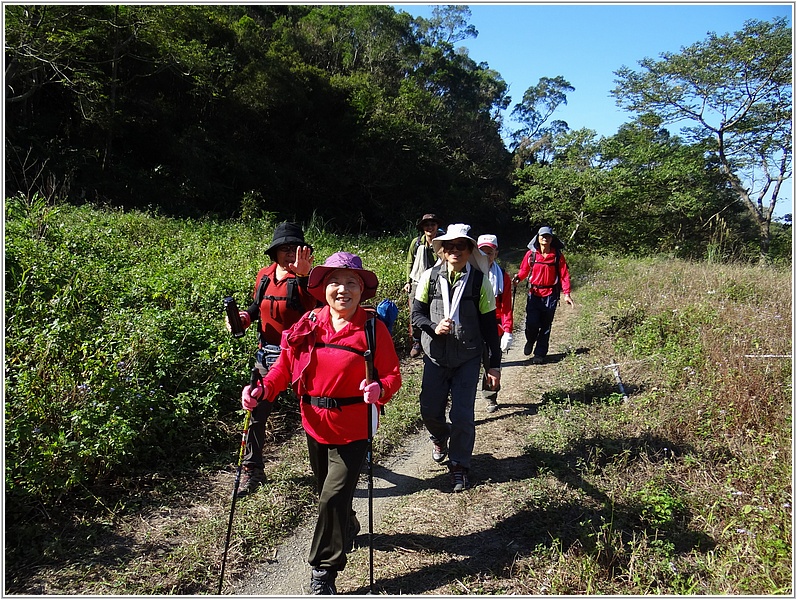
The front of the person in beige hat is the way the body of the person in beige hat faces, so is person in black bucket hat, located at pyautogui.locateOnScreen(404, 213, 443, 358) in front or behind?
behind

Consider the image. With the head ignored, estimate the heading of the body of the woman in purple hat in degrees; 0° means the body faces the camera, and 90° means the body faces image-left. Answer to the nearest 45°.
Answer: approximately 0°

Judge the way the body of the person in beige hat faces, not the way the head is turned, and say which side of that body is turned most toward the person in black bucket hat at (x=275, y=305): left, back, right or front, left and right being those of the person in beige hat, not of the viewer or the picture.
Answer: right

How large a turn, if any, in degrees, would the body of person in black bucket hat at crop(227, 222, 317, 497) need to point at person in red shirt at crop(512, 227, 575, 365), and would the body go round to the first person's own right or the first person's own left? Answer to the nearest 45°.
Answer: approximately 135° to the first person's own left

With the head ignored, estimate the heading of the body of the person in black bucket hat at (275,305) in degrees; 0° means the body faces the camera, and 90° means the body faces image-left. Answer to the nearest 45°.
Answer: approximately 0°

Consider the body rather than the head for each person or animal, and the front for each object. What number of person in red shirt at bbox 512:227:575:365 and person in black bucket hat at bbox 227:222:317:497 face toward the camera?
2
